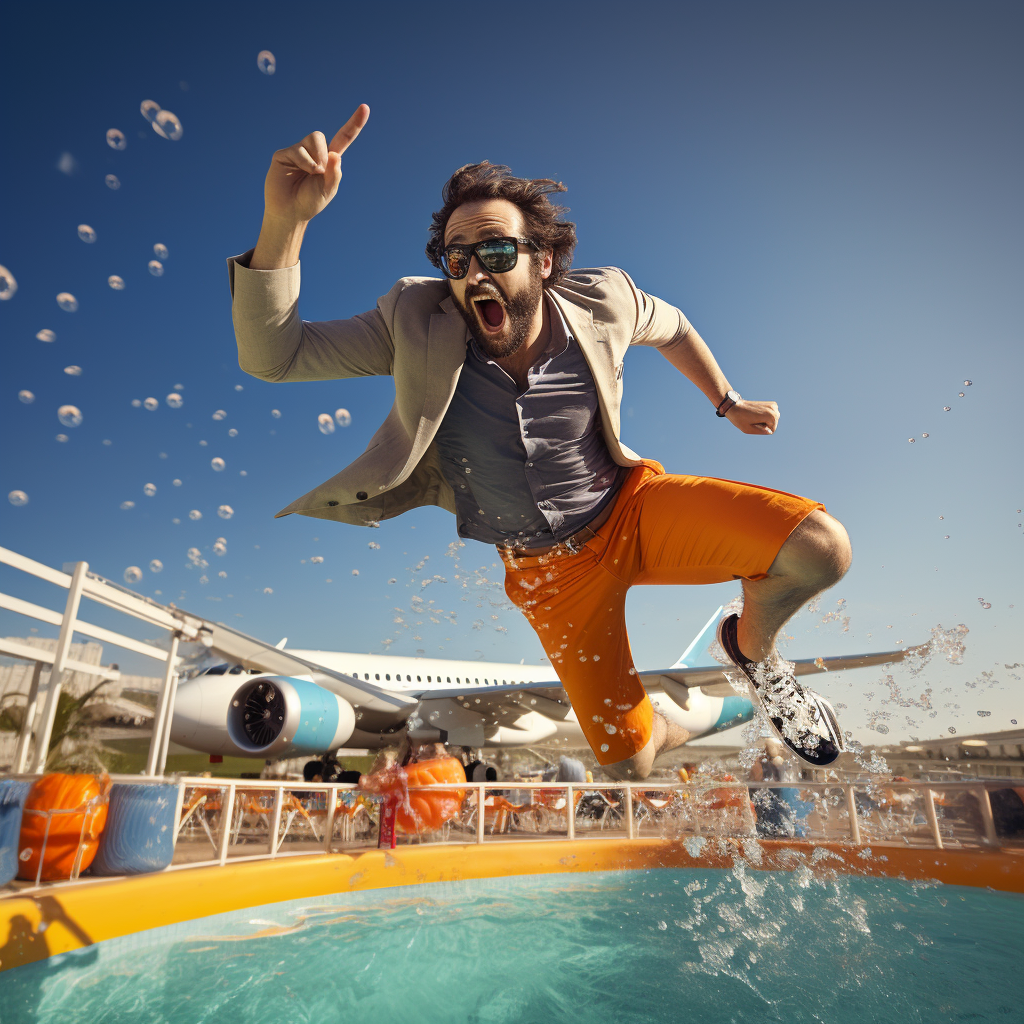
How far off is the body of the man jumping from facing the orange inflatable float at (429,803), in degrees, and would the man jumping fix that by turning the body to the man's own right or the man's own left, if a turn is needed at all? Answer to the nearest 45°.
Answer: approximately 180°

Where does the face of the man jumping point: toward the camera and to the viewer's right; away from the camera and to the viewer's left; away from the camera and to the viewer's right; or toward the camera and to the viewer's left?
toward the camera and to the viewer's left

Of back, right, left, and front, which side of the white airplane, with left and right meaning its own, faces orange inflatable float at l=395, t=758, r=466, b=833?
left

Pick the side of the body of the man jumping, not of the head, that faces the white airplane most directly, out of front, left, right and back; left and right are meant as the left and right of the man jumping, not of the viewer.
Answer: back

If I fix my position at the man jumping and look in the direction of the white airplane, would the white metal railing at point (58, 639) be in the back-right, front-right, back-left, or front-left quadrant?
front-left

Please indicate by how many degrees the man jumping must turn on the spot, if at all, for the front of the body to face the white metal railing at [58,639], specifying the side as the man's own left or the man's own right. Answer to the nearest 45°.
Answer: approximately 135° to the man's own right

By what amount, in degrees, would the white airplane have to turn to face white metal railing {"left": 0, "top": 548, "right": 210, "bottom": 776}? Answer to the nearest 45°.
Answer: approximately 45° to its left

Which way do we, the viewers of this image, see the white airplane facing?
facing the viewer and to the left of the viewer

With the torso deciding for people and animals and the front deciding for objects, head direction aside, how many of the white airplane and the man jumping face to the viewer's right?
0

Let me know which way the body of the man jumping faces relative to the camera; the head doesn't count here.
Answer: toward the camera

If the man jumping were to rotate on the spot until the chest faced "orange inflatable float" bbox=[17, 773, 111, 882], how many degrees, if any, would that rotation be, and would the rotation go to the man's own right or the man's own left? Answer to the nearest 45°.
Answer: approximately 135° to the man's own right

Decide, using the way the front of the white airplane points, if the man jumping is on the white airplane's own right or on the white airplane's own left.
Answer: on the white airplane's own left
